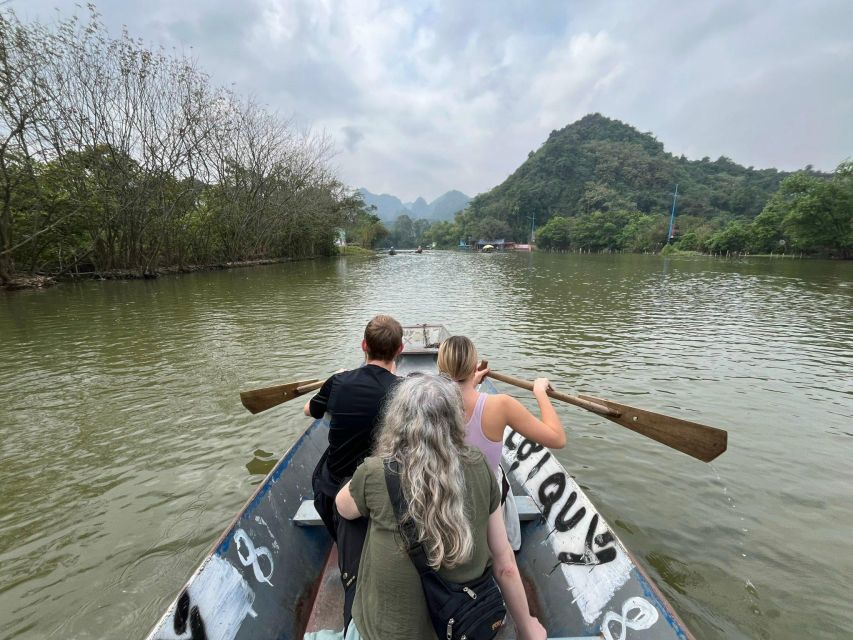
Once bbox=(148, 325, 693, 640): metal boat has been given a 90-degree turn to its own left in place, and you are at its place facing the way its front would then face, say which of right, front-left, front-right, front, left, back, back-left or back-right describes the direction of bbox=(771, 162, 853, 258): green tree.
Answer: back-right

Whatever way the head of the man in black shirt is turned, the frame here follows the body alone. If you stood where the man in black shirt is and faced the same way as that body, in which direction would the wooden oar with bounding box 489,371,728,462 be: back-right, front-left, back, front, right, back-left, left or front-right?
right

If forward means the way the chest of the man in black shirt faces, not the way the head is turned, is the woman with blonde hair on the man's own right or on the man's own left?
on the man's own right

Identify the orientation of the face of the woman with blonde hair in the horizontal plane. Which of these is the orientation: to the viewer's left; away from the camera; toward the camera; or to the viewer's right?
away from the camera

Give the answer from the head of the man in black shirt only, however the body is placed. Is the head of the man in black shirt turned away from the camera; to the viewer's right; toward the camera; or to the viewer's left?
away from the camera

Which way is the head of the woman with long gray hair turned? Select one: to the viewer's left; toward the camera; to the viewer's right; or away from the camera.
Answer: away from the camera

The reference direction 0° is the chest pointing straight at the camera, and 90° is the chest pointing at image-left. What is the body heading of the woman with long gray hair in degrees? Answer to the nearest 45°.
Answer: approximately 180°

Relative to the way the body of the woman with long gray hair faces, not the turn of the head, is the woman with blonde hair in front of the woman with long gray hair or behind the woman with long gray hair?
in front

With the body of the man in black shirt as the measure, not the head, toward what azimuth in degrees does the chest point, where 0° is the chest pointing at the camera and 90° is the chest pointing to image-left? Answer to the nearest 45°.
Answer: approximately 180°

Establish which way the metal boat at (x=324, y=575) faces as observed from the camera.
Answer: facing away from the viewer
